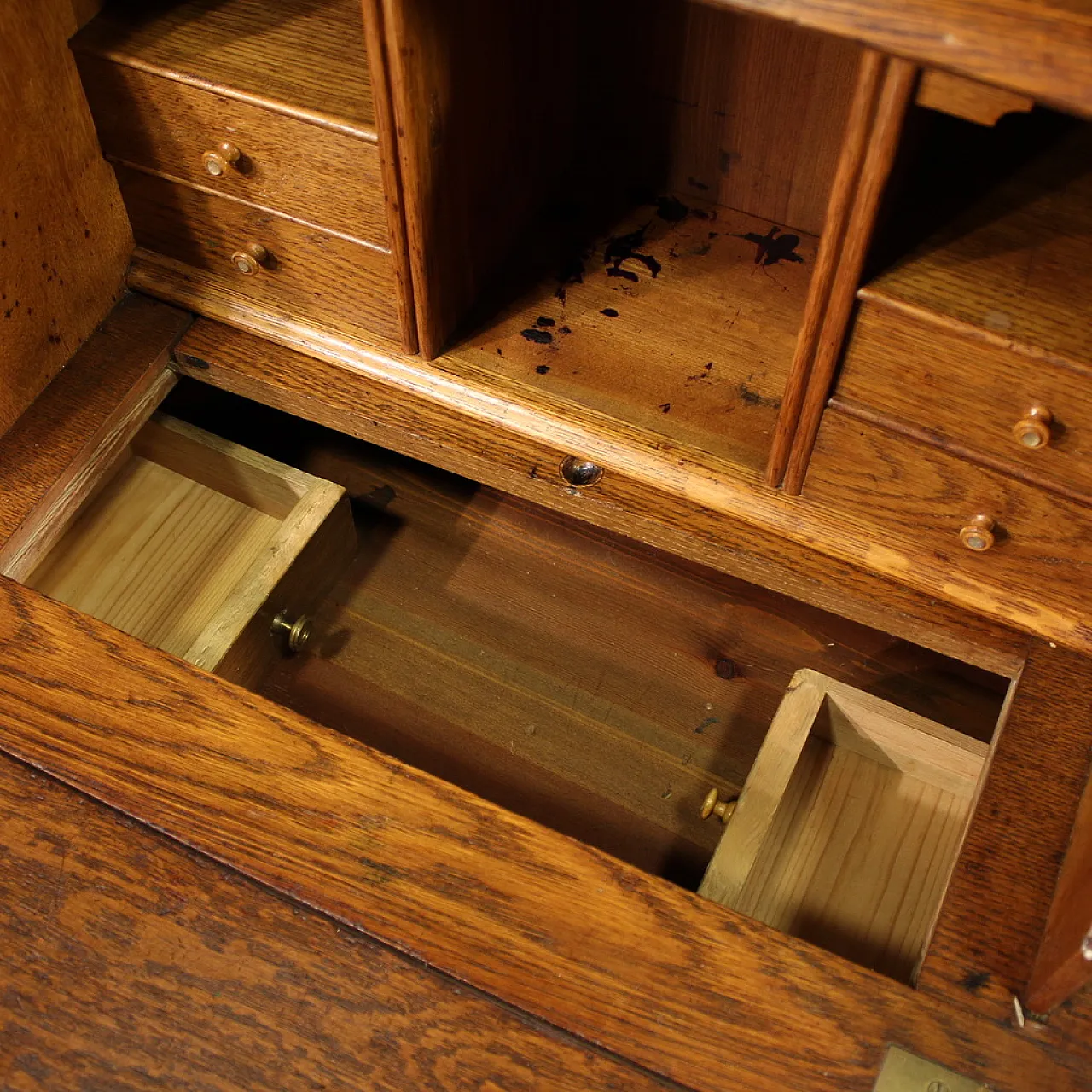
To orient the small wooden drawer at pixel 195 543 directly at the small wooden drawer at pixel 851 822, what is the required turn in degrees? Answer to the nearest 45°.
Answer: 0° — it already faces it

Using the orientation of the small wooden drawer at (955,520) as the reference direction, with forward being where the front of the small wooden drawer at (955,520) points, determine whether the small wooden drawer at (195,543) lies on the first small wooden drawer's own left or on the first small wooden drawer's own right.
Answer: on the first small wooden drawer's own right

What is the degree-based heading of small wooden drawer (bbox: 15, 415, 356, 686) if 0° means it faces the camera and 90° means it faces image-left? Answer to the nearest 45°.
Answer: approximately 315°

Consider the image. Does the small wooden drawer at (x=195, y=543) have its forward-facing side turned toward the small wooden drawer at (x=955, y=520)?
yes

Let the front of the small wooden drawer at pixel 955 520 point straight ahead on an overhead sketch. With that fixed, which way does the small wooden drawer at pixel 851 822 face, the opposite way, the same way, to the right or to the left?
to the right

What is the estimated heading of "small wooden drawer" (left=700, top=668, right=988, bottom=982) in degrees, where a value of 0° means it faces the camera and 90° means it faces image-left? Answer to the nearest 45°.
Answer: approximately 135°
